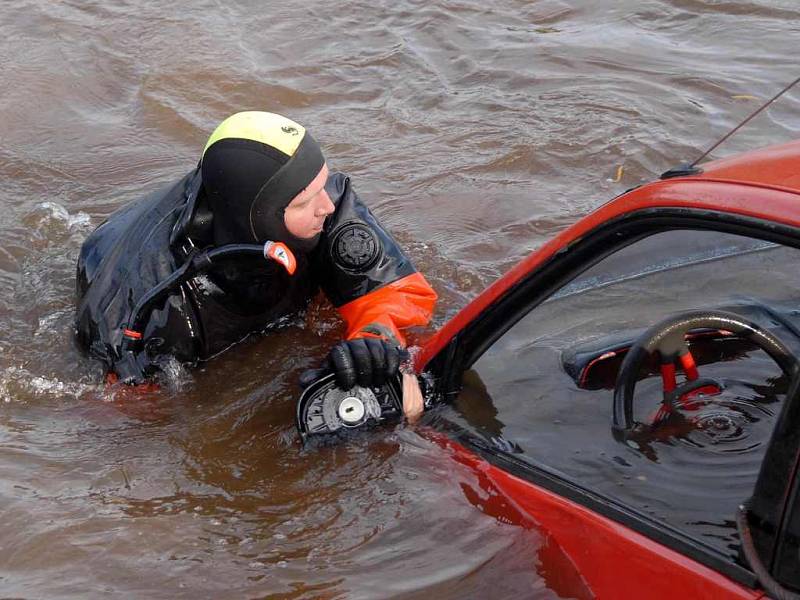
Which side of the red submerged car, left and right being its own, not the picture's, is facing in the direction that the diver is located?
front

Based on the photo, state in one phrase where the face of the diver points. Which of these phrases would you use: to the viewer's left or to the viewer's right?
to the viewer's right

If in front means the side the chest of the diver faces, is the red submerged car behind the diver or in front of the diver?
in front

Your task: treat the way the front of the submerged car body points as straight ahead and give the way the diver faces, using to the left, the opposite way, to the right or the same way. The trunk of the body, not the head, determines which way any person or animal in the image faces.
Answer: the opposite way

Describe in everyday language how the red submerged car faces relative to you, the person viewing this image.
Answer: facing away from the viewer and to the left of the viewer

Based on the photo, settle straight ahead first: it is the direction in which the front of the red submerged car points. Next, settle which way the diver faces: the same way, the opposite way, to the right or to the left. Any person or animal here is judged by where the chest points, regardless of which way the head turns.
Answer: the opposite way

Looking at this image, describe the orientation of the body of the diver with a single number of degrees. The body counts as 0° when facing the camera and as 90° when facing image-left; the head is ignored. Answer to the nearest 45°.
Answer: approximately 315°

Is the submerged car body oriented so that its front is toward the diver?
yes
